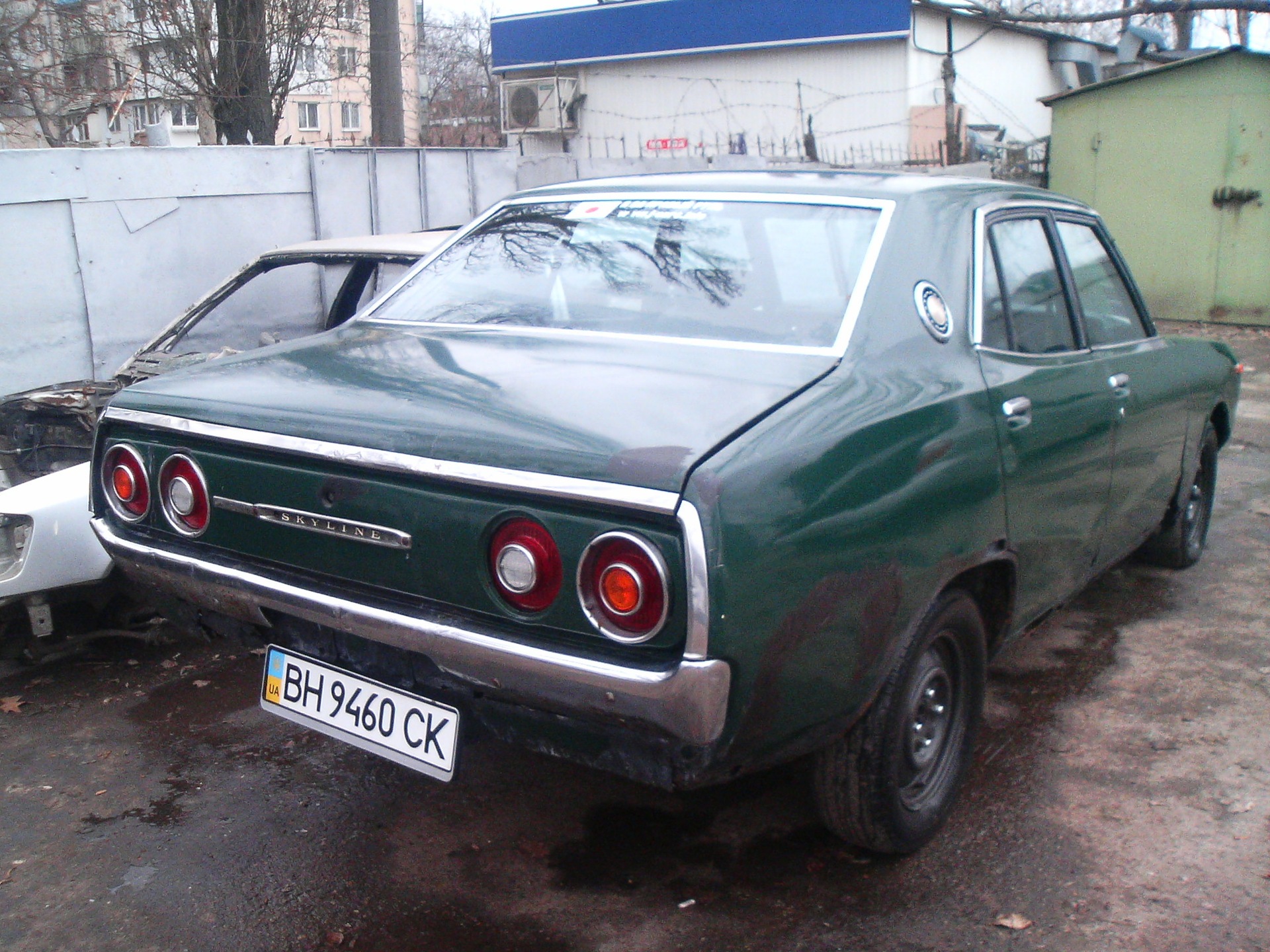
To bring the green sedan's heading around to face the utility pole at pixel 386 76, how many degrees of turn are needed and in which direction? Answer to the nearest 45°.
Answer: approximately 45° to its left

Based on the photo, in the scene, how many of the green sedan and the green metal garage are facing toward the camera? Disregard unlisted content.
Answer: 1

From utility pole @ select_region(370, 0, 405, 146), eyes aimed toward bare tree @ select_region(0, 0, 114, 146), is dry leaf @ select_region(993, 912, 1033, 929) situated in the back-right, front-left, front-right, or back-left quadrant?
back-left

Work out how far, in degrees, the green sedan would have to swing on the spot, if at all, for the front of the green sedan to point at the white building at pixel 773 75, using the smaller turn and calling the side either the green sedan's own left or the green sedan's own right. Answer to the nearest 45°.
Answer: approximately 45° to the green sedan's own left

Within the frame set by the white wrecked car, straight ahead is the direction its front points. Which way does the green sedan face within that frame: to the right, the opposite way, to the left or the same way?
the opposite way

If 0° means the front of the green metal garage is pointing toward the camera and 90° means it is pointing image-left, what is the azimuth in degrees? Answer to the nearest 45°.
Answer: approximately 0°

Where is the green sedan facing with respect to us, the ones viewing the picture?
facing away from the viewer and to the right of the viewer

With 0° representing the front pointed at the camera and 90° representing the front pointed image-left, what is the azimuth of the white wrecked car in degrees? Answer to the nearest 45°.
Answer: approximately 45°
